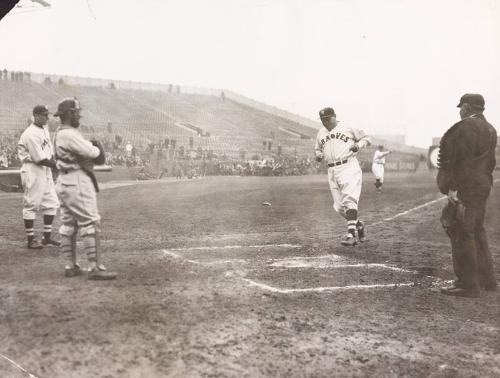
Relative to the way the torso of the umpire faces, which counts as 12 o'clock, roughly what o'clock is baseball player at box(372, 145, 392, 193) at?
The baseball player is roughly at 1 o'clock from the umpire.

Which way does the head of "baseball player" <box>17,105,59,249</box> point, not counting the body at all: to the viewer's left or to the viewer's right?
to the viewer's right

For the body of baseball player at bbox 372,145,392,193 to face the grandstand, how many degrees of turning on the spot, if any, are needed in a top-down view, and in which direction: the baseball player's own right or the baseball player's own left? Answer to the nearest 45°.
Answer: approximately 135° to the baseball player's own left

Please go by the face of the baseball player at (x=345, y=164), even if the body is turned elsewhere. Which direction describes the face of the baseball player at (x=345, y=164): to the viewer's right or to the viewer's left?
to the viewer's left

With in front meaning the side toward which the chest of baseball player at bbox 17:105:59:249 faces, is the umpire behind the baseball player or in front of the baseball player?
in front

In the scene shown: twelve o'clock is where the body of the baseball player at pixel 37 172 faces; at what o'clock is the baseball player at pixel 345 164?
the baseball player at pixel 345 164 is roughly at 11 o'clock from the baseball player at pixel 37 172.

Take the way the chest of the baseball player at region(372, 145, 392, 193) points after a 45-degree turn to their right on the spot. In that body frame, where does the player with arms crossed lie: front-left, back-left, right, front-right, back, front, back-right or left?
front-right

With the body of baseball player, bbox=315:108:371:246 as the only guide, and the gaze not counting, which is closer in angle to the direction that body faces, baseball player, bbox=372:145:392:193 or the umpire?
the umpire

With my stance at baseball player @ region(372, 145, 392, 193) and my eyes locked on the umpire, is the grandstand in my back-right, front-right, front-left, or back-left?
back-right

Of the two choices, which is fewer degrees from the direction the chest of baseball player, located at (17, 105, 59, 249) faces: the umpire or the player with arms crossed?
the umpire

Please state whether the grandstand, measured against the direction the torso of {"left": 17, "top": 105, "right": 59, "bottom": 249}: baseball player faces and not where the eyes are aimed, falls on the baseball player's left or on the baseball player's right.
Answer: on the baseball player's left

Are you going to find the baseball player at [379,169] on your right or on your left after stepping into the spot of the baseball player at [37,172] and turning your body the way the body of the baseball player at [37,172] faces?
on your left
